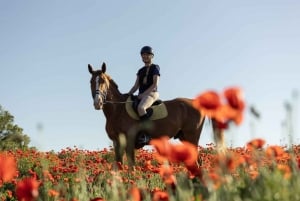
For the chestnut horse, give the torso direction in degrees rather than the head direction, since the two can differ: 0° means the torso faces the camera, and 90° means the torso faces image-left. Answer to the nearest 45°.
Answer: approximately 45°

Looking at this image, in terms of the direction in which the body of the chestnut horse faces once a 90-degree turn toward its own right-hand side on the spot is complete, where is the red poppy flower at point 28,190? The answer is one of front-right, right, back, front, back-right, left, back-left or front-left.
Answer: back-left

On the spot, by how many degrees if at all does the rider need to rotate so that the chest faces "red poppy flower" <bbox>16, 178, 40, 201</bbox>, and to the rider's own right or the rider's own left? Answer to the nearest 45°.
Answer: approximately 45° to the rider's own left

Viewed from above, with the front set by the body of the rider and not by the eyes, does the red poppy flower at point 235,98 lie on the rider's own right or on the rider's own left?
on the rider's own left
